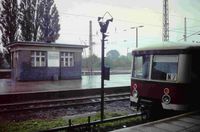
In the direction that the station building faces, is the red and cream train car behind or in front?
in front

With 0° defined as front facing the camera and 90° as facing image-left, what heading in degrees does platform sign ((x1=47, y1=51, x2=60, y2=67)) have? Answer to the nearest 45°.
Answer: approximately 0°

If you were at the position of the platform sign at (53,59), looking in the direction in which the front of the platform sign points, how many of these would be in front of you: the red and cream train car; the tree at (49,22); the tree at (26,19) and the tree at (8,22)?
1

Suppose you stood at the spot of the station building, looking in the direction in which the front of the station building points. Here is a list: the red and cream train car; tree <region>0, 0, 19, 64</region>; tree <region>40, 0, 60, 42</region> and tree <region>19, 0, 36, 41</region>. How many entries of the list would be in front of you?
1

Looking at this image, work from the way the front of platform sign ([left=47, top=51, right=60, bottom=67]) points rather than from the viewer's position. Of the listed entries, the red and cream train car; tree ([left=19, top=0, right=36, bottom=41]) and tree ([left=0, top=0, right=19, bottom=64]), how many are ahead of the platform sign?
1

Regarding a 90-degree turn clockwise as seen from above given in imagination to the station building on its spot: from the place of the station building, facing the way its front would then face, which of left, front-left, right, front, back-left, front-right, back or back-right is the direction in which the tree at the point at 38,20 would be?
right

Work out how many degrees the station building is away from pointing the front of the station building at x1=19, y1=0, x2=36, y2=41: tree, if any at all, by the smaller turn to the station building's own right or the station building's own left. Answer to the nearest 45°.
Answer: approximately 180°

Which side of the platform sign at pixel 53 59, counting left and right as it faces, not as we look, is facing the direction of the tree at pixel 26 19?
back

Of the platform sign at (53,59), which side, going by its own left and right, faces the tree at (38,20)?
back

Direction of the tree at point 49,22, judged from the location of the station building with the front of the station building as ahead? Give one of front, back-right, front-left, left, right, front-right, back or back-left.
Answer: back

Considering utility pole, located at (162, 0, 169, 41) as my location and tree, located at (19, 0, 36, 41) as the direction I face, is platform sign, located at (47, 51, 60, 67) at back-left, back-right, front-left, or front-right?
front-left

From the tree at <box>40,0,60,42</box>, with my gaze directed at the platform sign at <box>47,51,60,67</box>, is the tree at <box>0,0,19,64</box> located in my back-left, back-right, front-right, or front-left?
front-right

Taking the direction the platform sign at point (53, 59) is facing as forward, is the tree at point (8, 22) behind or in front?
behind

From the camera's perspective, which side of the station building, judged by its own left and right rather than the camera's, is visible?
front

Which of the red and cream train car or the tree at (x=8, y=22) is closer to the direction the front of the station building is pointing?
the red and cream train car

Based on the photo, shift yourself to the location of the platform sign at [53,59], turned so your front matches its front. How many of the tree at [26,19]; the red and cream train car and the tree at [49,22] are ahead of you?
1

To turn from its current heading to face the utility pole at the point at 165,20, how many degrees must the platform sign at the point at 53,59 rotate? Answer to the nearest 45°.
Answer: approximately 90° to its left

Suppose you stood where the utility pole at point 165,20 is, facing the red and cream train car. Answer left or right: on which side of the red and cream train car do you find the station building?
right
